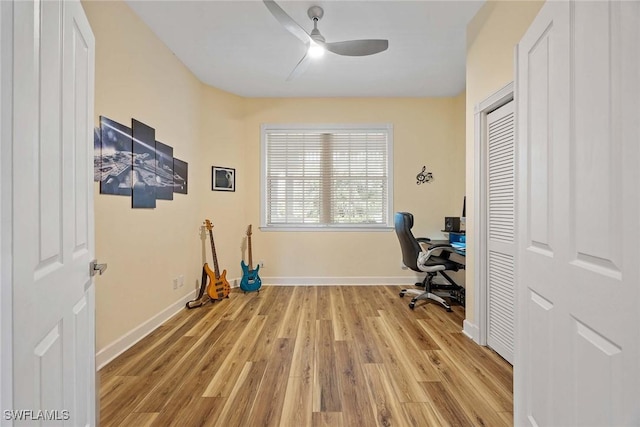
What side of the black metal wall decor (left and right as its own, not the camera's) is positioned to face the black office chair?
front

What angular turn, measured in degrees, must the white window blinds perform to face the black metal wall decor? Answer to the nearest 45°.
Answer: approximately 90° to its left

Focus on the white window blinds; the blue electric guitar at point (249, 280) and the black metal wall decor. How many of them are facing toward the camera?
3

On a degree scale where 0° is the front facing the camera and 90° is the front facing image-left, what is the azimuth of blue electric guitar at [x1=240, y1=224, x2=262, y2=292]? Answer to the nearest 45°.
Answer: approximately 0°

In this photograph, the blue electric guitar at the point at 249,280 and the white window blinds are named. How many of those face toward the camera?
2

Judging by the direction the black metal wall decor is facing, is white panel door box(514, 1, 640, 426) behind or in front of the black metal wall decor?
in front

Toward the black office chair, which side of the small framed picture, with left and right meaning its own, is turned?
front
